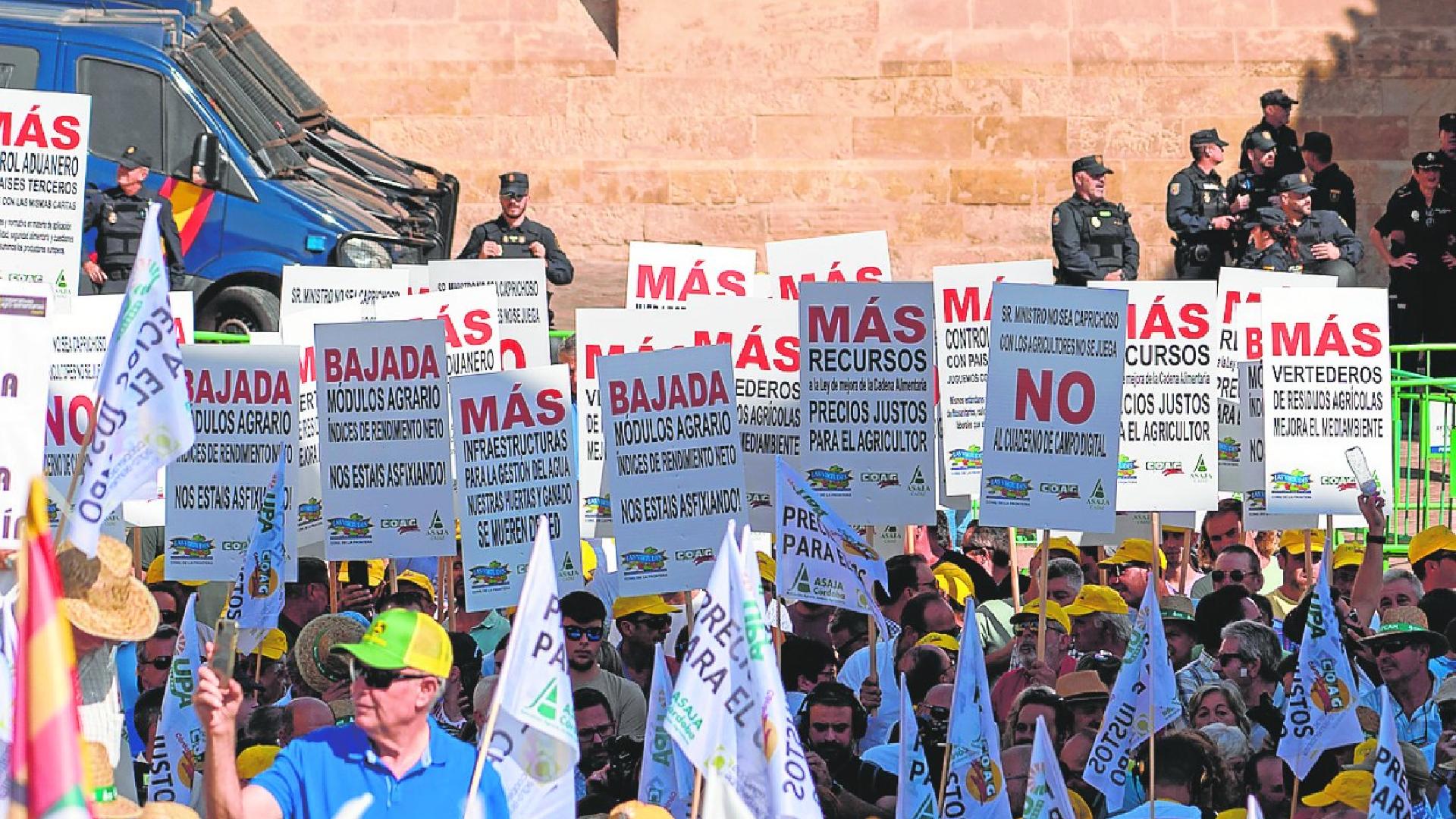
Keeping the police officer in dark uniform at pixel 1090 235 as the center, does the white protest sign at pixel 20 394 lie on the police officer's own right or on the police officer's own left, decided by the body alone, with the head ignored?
on the police officer's own right

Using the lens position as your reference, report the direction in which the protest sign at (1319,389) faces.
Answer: facing the viewer

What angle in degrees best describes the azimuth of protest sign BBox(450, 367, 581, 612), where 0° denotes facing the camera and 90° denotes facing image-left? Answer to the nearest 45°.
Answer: approximately 0°

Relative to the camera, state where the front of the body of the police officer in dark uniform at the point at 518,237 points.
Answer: toward the camera

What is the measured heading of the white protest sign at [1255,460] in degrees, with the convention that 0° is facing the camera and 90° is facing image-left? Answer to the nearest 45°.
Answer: approximately 0°

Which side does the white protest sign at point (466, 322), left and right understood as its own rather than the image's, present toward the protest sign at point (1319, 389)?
left

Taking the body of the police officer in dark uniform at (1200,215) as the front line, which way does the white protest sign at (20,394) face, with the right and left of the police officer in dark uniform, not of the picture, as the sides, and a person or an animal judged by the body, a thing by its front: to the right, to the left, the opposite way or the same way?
the same way

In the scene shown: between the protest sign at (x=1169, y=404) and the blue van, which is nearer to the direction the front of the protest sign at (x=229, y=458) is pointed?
the protest sign

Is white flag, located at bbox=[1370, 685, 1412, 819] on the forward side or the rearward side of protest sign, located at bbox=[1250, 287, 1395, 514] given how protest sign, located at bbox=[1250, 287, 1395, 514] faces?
on the forward side

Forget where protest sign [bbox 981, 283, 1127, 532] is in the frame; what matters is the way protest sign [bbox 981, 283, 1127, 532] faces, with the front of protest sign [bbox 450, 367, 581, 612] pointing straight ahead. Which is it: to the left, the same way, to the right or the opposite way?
the same way

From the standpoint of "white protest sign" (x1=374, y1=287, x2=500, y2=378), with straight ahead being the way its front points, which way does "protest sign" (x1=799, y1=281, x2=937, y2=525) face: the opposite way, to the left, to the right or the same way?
the same way

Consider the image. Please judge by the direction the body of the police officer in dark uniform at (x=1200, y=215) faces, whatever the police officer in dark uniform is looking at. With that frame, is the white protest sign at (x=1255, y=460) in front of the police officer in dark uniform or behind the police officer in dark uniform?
in front

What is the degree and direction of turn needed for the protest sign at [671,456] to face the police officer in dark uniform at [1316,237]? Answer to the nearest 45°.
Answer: approximately 135° to its left

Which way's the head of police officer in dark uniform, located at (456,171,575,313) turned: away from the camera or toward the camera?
toward the camera
